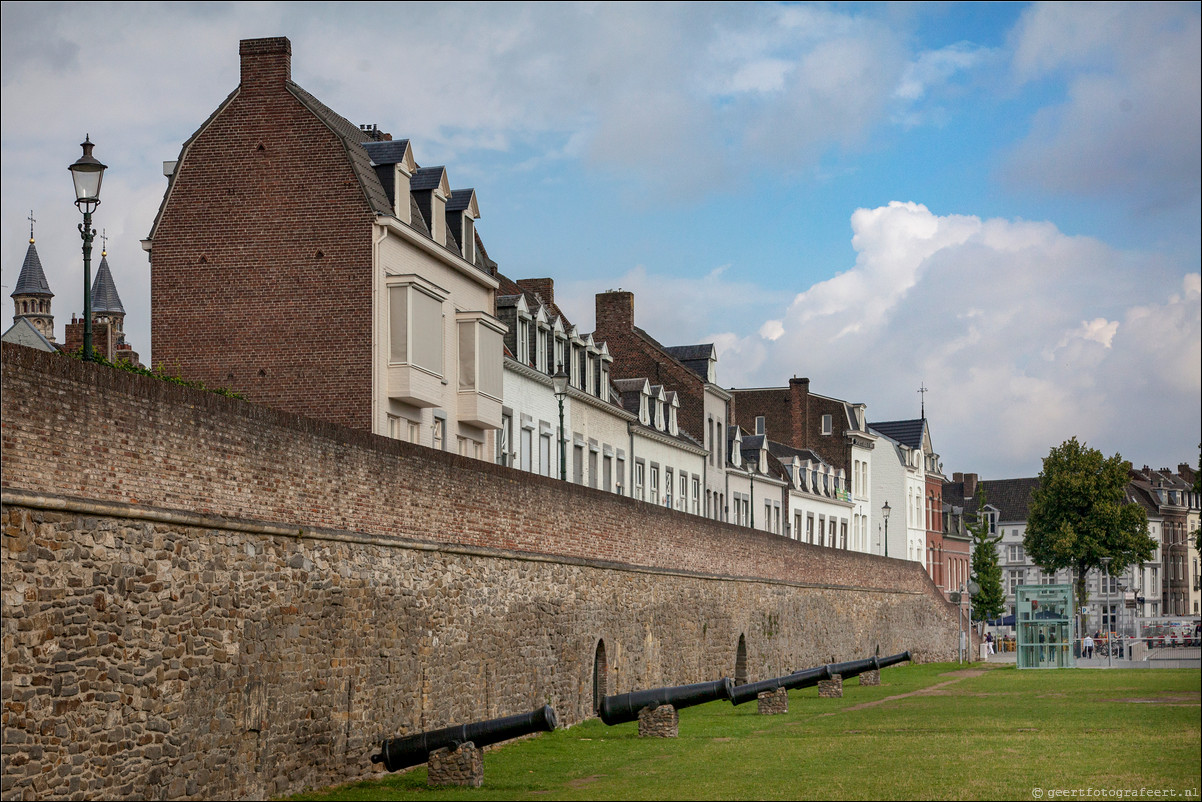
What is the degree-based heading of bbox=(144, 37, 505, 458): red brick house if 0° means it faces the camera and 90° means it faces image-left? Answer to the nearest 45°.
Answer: approximately 315°

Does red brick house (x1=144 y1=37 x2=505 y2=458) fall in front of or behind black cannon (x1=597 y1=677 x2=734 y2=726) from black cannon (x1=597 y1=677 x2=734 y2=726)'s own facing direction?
behind

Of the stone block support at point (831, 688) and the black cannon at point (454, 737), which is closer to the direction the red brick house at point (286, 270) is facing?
the black cannon

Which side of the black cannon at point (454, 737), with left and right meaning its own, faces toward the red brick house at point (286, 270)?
left

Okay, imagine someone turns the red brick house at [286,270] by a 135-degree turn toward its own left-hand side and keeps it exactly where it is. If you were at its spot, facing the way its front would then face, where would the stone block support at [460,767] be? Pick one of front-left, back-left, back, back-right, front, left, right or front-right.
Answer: back
